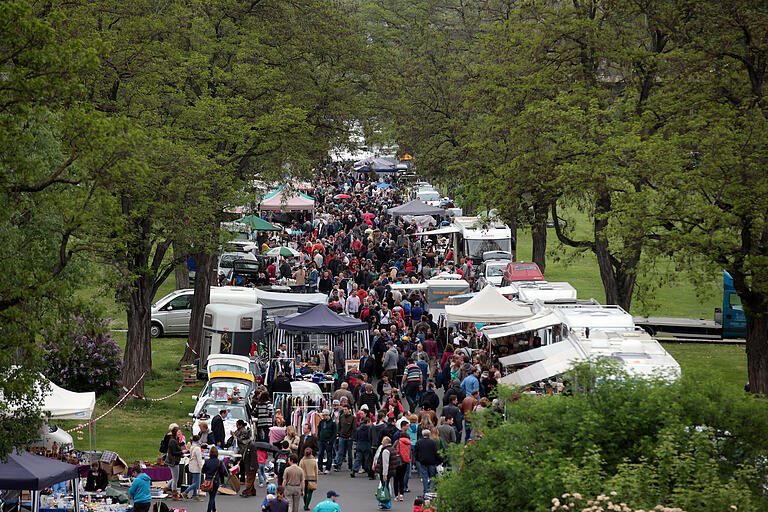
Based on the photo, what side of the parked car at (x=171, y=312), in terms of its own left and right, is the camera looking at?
left

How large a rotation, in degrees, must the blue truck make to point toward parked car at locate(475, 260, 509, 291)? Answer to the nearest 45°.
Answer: approximately 180°

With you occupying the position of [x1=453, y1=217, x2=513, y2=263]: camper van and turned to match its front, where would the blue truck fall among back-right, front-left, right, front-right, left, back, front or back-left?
front-left

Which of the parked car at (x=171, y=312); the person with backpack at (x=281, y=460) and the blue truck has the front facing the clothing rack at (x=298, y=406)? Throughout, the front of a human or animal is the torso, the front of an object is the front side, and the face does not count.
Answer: the person with backpack

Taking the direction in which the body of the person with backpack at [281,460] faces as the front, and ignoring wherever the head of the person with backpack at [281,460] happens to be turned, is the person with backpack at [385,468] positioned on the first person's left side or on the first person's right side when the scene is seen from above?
on the first person's right side

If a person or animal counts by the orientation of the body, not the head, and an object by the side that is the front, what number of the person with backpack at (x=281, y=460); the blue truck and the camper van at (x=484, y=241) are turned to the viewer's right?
1

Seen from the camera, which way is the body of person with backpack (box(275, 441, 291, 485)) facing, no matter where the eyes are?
away from the camera

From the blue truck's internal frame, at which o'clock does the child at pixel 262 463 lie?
The child is roughly at 4 o'clock from the blue truck.

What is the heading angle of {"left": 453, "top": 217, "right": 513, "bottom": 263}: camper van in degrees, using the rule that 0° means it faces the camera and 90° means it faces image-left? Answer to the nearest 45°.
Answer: approximately 0°

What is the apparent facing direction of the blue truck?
to the viewer's right

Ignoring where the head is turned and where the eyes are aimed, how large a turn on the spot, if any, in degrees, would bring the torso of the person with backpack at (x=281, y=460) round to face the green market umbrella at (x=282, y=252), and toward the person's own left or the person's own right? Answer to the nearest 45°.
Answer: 0° — they already face it
